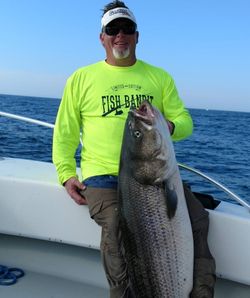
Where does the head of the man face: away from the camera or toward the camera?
toward the camera

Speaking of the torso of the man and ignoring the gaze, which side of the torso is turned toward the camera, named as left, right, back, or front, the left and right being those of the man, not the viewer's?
front
